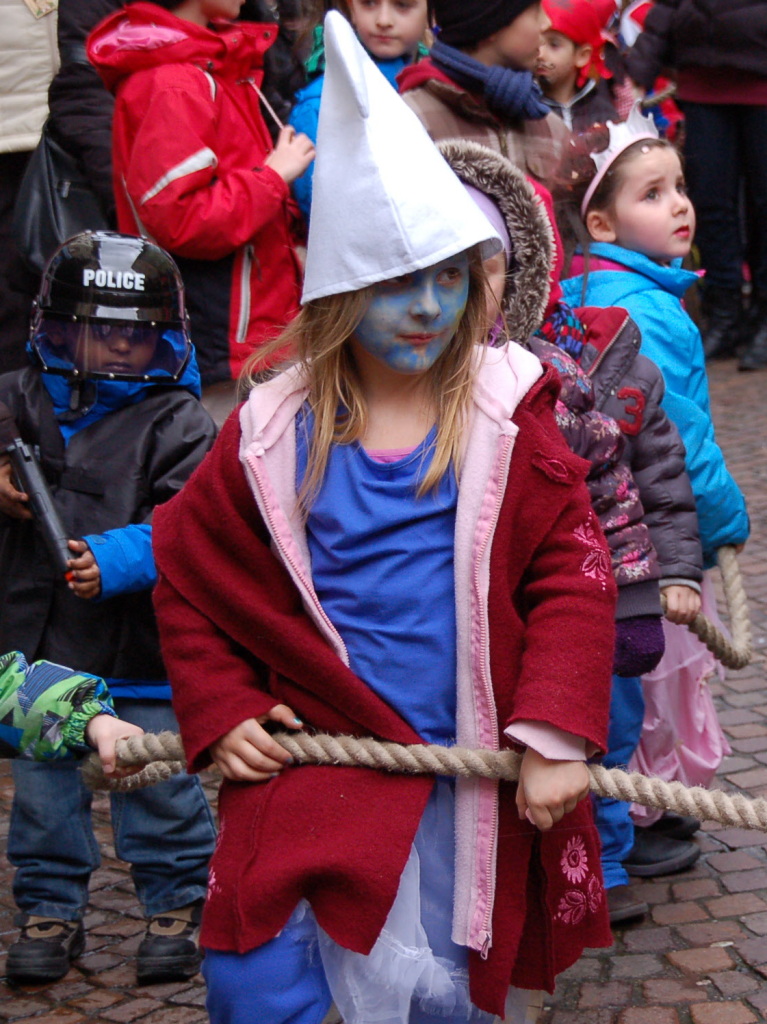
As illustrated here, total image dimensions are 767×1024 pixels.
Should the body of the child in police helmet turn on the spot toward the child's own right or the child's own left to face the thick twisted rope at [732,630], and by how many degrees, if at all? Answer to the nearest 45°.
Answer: approximately 90° to the child's own left

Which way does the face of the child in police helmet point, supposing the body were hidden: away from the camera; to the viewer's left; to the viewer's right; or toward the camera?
toward the camera

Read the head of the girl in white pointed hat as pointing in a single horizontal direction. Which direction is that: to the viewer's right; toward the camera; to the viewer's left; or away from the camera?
toward the camera

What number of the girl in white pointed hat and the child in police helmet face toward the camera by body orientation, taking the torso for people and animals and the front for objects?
2

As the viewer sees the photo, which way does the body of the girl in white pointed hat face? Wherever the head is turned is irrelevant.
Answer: toward the camera

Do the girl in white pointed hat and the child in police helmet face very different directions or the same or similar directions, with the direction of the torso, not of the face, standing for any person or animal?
same or similar directions

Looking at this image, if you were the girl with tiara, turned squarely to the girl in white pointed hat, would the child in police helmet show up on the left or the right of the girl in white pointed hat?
right

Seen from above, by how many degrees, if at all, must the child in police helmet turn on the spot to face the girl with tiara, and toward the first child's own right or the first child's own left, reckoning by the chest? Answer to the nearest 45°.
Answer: approximately 90° to the first child's own left

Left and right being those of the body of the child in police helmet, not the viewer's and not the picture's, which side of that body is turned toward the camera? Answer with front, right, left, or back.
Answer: front

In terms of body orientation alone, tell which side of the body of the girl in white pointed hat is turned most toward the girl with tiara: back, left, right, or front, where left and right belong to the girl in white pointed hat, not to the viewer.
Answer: back

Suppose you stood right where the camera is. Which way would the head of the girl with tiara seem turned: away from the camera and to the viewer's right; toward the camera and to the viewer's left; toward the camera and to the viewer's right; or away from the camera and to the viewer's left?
toward the camera and to the viewer's right

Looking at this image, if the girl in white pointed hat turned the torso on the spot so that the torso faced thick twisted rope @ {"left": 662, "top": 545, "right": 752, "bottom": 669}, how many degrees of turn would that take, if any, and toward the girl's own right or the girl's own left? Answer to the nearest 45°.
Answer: approximately 135° to the girl's own left

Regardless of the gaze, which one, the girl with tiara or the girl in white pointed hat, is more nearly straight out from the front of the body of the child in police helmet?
the girl in white pointed hat
